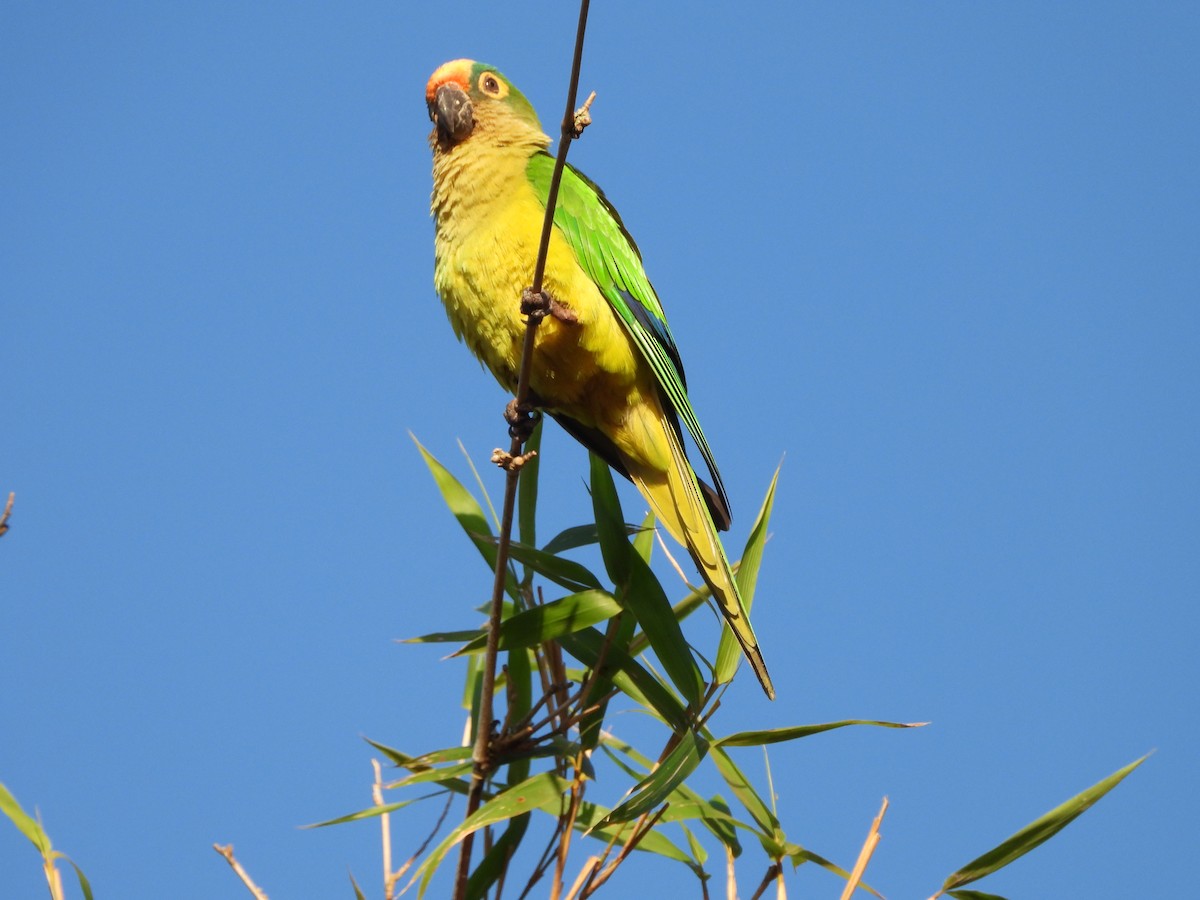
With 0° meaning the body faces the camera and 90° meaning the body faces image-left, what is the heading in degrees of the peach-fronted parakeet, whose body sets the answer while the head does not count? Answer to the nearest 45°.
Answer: approximately 45°
